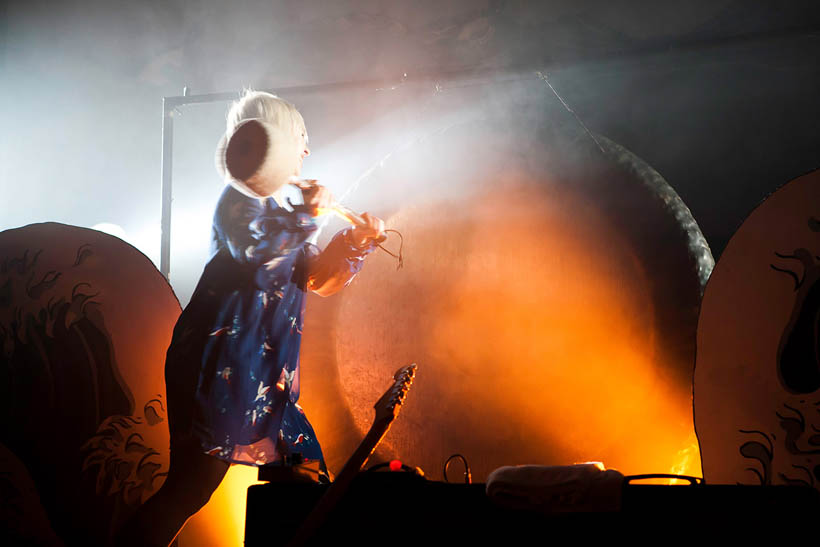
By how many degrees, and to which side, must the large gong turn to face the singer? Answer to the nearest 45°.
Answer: approximately 90° to its right

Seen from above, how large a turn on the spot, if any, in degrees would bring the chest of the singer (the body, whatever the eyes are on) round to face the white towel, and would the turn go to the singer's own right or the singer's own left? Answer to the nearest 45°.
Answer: approximately 45° to the singer's own right

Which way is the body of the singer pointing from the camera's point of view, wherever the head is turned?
to the viewer's right

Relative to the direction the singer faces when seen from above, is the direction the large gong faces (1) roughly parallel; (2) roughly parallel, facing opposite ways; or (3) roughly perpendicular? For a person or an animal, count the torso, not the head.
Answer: roughly perpendicular

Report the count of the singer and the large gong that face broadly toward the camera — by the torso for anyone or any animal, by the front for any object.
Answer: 1

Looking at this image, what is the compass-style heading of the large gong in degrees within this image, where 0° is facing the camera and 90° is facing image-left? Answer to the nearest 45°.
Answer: approximately 0°

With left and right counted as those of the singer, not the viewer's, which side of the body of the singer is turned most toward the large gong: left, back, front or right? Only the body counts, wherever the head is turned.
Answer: front

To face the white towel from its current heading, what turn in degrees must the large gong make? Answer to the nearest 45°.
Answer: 0° — it already faces it

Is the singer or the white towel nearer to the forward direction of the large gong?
the white towel
